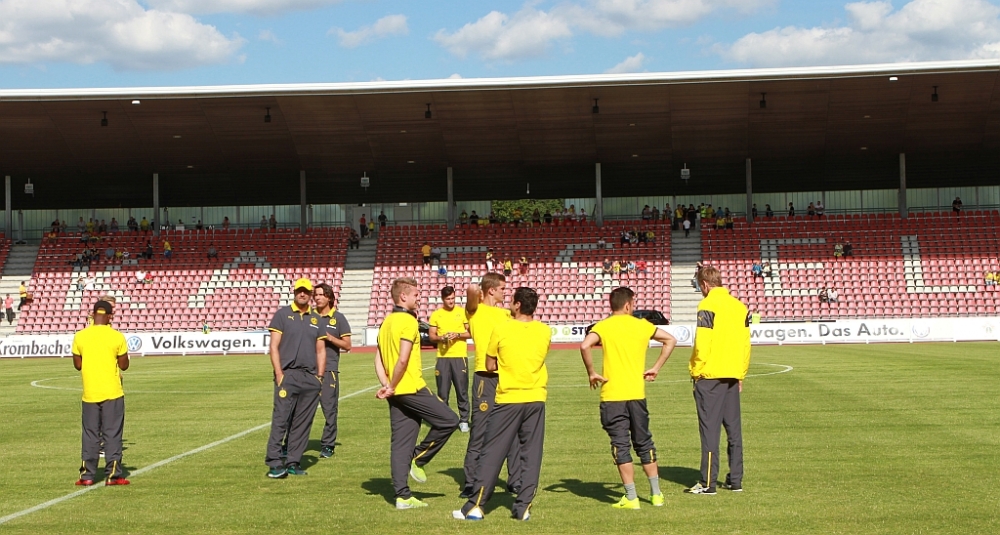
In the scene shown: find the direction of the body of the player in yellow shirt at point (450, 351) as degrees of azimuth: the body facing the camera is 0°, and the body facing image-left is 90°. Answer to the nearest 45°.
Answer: approximately 0°

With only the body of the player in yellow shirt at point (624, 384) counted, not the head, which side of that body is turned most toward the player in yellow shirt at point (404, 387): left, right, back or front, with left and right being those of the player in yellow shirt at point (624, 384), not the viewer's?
left

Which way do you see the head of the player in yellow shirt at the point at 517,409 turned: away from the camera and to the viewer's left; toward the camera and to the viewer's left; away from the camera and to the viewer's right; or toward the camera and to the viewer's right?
away from the camera and to the viewer's left

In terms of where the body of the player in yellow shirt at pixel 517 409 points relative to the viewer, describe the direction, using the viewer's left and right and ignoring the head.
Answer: facing away from the viewer and to the left of the viewer

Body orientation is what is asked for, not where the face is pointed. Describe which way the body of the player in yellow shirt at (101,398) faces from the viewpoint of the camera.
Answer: away from the camera

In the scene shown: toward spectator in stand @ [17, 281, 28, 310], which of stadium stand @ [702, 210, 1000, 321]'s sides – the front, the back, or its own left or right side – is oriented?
right

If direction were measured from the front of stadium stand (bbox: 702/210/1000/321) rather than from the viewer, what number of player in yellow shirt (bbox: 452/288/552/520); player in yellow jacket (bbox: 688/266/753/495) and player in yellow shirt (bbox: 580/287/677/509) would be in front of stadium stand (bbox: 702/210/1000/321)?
3

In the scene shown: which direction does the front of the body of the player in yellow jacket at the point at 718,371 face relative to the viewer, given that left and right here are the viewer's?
facing away from the viewer and to the left of the viewer

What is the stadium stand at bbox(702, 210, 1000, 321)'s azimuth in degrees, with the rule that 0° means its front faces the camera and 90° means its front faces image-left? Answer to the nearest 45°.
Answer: approximately 0°

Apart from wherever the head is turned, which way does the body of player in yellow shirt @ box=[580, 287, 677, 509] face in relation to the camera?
away from the camera
